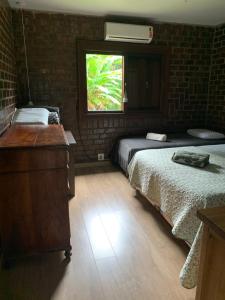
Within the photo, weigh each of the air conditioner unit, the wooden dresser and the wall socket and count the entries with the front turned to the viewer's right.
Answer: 1

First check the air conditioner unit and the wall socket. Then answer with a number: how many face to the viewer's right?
0

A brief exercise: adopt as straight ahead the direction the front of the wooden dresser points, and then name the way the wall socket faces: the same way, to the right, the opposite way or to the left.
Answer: to the right

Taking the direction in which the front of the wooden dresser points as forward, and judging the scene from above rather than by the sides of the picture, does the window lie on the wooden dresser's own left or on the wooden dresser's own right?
on the wooden dresser's own left

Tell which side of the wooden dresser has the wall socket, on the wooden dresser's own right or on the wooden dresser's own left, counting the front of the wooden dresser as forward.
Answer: on the wooden dresser's own left

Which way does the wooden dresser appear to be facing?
to the viewer's right

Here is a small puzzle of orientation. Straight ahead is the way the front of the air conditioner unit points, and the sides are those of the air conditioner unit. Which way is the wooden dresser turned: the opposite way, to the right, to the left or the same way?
to the left

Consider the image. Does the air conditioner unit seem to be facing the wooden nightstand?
yes

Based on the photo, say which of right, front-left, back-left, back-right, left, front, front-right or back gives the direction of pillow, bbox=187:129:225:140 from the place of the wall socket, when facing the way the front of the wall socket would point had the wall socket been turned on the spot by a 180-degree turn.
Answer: right

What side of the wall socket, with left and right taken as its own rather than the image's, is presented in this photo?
front

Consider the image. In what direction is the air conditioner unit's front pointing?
toward the camera

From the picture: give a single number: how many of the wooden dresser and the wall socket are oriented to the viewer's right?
1

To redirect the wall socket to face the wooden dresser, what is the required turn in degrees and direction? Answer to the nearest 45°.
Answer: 0° — it already faces it

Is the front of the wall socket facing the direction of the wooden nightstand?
yes
